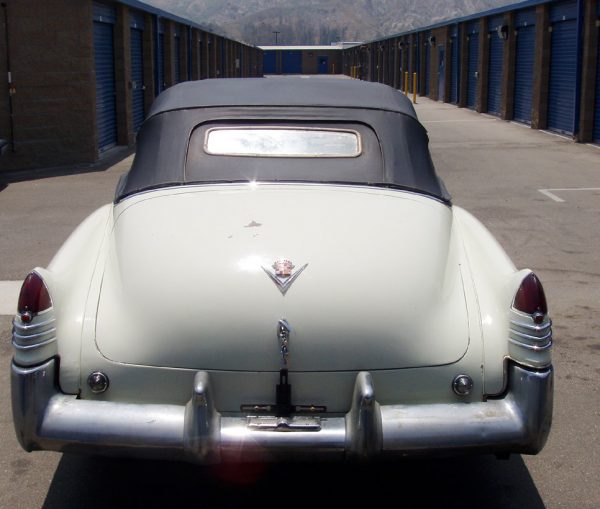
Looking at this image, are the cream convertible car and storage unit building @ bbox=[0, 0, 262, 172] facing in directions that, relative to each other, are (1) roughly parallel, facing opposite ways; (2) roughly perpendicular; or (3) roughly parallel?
roughly perpendicular

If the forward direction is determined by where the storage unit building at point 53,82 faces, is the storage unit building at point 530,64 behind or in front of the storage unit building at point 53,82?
in front

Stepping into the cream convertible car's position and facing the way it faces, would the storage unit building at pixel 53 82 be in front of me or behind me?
in front

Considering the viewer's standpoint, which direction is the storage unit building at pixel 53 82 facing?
facing to the right of the viewer

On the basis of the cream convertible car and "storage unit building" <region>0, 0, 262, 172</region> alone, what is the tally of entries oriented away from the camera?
1

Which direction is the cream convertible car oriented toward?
away from the camera

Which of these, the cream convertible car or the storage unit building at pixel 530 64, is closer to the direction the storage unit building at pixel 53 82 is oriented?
the storage unit building

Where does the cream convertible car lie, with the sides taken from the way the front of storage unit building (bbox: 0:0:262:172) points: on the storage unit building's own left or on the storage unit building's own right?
on the storage unit building's own right

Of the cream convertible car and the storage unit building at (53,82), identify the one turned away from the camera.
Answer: the cream convertible car
